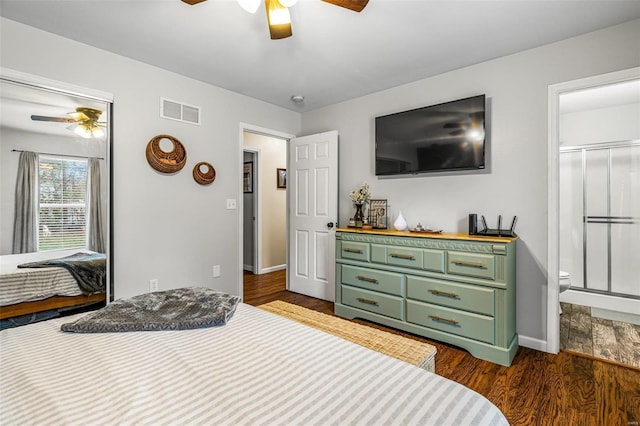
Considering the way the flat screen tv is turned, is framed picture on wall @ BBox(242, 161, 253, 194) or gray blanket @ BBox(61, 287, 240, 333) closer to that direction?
the gray blanket

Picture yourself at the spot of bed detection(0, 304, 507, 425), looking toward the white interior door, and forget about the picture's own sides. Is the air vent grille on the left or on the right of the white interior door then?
left

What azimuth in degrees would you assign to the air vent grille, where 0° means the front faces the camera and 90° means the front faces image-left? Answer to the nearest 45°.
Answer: approximately 315°

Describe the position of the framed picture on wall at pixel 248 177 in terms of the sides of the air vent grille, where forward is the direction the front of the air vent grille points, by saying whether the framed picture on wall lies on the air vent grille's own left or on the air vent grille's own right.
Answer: on the air vent grille's own left

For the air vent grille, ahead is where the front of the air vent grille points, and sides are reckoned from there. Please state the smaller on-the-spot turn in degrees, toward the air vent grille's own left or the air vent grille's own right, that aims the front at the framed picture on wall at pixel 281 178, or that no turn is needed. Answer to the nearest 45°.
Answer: approximately 90° to the air vent grille's own left

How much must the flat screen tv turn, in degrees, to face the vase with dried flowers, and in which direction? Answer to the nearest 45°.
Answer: approximately 45° to its right

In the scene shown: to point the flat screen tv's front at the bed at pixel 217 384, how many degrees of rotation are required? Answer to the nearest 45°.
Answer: approximately 45° to its left

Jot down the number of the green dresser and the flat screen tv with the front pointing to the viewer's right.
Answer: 0

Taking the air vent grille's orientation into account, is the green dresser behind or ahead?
ahead

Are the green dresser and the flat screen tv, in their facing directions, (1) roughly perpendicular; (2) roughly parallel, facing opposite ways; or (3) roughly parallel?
roughly parallel

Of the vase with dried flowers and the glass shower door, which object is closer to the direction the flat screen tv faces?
the vase with dried flowers

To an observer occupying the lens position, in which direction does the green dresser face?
facing the viewer and to the left of the viewer

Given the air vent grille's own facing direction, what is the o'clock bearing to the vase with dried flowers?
The vase with dried flowers is roughly at 11 o'clock from the air vent grille.

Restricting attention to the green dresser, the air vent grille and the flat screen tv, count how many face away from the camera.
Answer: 0
